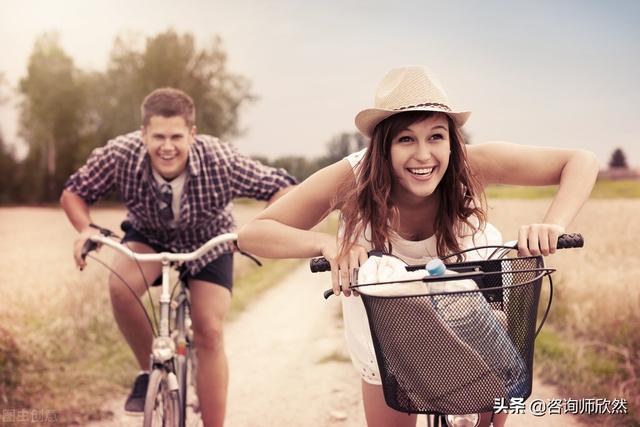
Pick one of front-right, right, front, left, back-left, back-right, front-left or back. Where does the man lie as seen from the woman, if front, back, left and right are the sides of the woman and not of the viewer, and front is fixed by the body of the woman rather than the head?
back-right

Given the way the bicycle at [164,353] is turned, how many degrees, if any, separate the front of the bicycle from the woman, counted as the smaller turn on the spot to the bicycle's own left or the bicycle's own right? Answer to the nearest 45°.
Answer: approximately 45° to the bicycle's own left

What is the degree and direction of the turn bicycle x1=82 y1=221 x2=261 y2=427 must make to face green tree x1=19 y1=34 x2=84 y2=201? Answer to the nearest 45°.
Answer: approximately 180°

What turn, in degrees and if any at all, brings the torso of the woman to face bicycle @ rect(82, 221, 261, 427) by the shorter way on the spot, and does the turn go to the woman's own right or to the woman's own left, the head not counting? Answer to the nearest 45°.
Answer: approximately 135° to the woman's own right

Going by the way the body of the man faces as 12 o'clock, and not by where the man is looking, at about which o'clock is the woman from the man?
The woman is roughly at 11 o'clock from the man.

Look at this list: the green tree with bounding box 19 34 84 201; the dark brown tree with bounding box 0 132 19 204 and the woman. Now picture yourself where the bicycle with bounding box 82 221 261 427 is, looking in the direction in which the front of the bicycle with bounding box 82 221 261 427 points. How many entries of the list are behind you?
2

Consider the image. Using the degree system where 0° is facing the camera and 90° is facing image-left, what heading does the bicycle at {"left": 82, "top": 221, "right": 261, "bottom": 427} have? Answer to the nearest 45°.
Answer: approximately 0°

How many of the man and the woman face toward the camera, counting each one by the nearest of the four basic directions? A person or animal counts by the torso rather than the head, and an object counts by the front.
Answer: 2

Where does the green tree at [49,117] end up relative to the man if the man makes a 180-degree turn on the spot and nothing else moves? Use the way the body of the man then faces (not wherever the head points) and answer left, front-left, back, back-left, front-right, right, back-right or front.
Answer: front

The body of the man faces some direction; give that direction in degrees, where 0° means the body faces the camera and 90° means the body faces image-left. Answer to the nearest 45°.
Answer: approximately 0°
